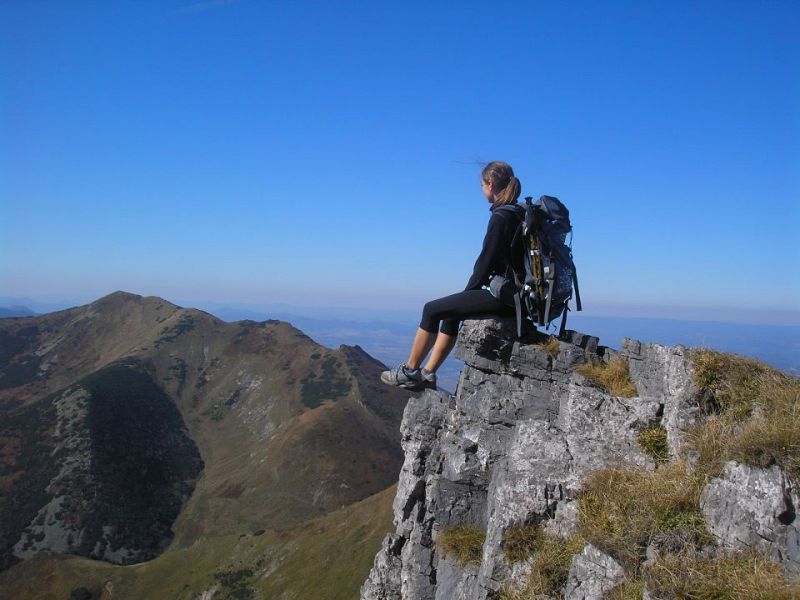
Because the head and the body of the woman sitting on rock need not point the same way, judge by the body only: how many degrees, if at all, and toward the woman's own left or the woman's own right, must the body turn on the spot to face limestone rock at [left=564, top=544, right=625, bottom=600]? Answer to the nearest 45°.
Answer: approximately 90° to the woman's own left

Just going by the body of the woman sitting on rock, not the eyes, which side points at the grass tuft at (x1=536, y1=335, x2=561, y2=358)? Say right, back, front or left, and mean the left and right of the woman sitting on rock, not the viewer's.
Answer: back

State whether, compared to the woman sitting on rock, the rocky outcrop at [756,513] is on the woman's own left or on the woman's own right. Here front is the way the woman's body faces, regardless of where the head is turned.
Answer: on the woman's own left

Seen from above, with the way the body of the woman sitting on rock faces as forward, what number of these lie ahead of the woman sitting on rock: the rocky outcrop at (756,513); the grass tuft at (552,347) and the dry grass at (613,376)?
0

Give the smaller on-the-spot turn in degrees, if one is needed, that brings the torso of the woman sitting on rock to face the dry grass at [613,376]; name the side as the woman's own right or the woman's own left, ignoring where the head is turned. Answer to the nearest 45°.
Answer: approximately 180°

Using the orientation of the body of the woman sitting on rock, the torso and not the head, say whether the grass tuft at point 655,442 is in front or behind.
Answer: behind

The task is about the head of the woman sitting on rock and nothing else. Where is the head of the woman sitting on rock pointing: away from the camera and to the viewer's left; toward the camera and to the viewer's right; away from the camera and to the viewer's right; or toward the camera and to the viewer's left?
away from the camera and to the viewer's left

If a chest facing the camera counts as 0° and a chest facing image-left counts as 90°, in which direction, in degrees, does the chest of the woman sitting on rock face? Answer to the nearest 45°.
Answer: approximately 90°

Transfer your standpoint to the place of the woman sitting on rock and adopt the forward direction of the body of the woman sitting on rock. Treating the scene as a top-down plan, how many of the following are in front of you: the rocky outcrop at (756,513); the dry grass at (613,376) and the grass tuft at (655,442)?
0
